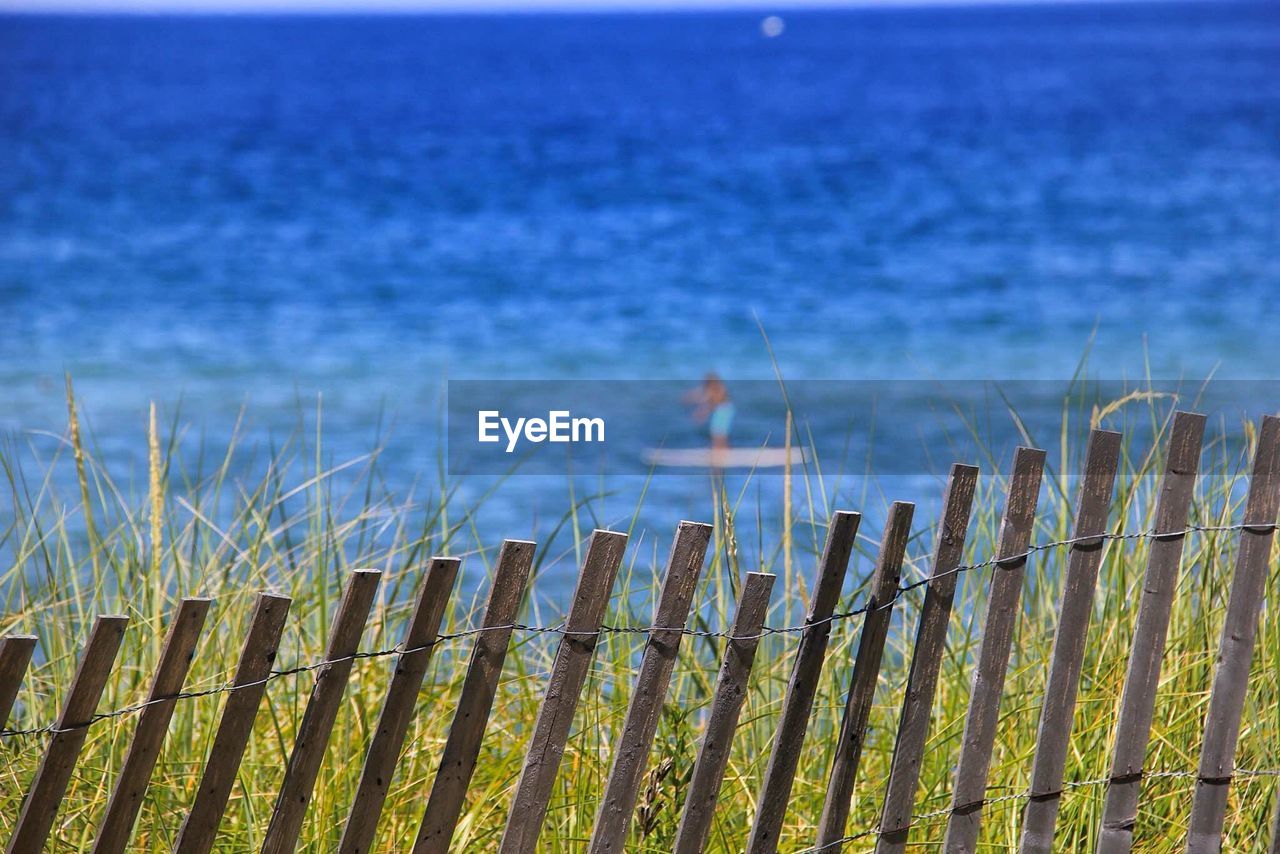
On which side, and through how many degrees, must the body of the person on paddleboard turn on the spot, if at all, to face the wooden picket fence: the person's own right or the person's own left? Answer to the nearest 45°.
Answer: approximately 90° to the person's own left

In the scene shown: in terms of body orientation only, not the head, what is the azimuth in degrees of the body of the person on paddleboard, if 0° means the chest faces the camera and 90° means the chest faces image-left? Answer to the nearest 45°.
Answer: approximately 90°
